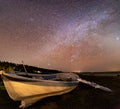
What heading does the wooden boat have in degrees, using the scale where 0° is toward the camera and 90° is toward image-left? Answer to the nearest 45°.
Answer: approximately 45°
